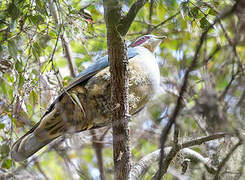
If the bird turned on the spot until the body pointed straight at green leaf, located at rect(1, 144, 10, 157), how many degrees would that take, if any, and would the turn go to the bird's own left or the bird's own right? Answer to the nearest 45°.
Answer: approximately 180°

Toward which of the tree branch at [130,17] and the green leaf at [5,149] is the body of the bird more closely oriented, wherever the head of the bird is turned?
the tree branch

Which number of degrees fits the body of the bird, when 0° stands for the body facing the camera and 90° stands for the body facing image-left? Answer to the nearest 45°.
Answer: approximately 270°

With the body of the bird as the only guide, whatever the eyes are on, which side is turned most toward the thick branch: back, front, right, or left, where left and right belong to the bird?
right

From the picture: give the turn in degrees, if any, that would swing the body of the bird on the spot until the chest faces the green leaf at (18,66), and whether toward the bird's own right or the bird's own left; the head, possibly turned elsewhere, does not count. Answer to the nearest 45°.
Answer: approximately 135° to the bird's own right
